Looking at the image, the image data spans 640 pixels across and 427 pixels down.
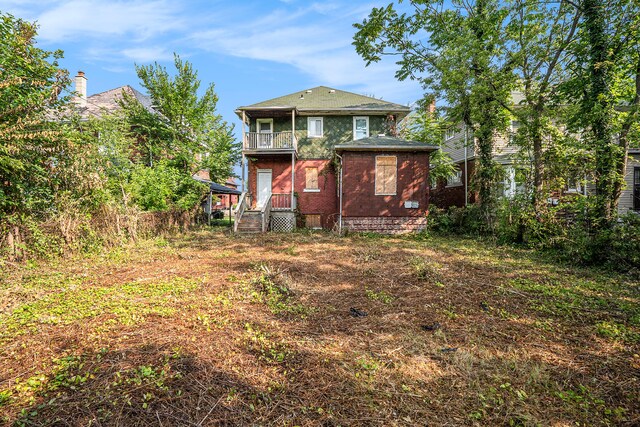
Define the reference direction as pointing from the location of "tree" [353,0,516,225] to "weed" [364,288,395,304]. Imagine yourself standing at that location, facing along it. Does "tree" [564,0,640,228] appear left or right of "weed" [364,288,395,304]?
left

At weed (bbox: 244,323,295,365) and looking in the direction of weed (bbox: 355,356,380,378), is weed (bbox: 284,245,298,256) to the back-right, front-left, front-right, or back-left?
back-left

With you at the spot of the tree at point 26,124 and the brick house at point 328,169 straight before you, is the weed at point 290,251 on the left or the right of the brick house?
right

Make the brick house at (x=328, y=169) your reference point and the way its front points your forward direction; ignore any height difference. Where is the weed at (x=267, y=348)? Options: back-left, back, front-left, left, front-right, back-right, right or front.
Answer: back

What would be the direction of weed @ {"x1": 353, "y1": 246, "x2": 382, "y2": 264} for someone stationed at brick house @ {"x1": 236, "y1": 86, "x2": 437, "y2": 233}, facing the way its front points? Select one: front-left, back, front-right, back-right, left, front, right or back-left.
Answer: back

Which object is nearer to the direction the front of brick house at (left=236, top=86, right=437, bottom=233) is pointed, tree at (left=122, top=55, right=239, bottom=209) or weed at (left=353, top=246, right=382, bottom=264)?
the tree

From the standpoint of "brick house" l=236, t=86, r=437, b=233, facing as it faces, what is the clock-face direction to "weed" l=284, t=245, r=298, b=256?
The weed is roughly at 6 o'clock from the brick house.

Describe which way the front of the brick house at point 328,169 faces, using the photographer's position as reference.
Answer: facing away from the viewer
